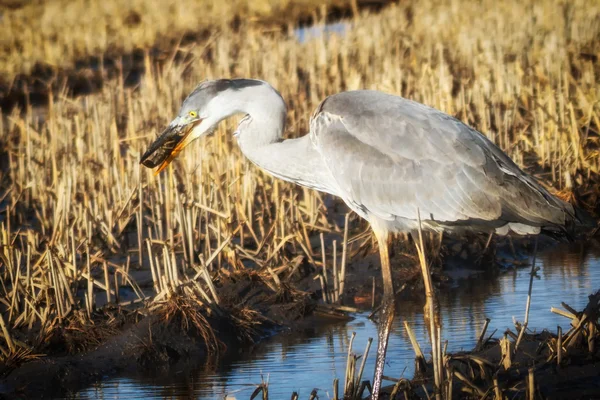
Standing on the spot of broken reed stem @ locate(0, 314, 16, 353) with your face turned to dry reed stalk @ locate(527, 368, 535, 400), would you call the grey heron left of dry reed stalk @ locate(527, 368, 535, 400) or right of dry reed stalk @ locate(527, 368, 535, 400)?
left

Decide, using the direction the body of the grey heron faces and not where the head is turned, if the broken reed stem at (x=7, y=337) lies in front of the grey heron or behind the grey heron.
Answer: in front

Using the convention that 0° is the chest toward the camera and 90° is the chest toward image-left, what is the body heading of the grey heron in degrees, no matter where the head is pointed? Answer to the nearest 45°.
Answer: approximately 90°

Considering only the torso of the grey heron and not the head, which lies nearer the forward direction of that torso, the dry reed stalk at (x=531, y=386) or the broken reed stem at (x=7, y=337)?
the broken reed stem

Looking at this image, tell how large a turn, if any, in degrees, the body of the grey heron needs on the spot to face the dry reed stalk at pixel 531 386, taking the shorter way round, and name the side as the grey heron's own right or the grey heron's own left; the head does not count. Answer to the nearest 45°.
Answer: approximately 90° to the grey heron's own left
